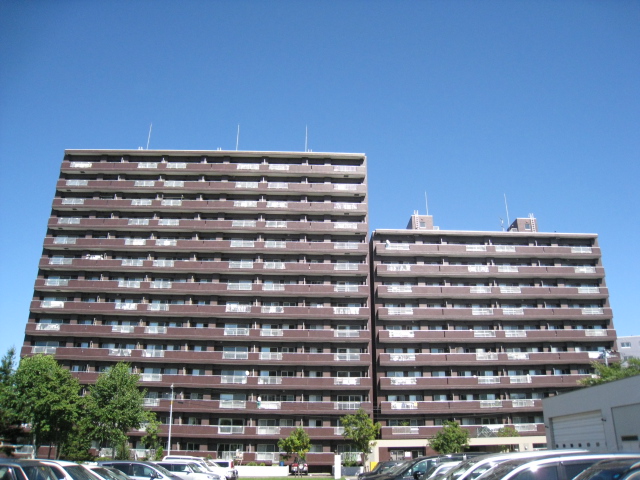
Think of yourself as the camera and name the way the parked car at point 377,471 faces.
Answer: facing the viewer and to the left of the viewer

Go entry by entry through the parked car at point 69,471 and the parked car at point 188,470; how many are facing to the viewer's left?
0

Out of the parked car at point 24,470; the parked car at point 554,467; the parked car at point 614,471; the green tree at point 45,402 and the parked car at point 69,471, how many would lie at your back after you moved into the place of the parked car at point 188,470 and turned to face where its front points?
1

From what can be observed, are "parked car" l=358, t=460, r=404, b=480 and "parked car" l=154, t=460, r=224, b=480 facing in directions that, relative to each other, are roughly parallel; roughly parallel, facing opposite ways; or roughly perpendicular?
roughly parallel, facing opposite ways

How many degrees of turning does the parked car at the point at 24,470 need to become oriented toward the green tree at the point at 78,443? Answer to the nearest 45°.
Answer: approximately 135° to its left

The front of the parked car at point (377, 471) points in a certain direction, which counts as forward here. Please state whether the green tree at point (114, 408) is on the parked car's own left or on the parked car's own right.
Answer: on the parked car's own right

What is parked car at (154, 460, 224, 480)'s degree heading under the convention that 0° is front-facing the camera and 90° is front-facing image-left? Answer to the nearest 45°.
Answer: approximately 315°
